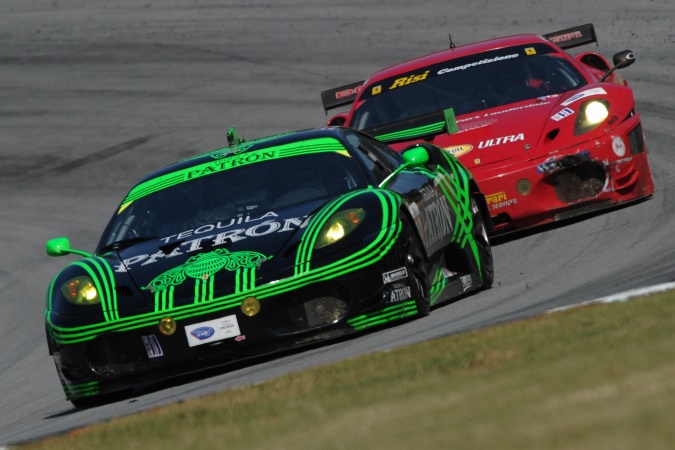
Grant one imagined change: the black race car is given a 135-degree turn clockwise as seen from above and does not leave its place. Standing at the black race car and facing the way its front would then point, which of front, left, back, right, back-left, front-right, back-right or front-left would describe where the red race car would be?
front-right
